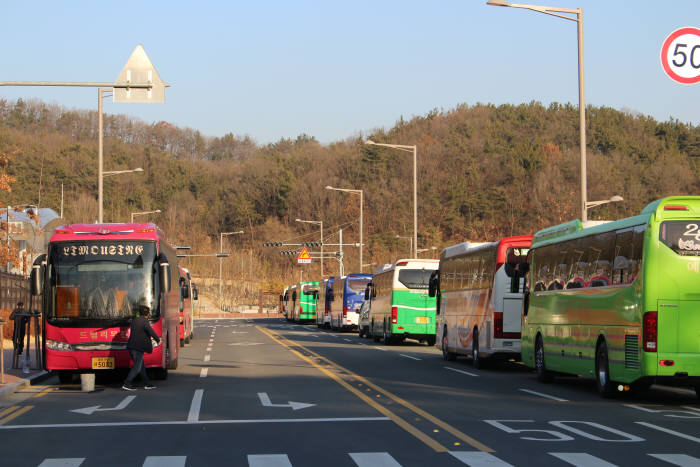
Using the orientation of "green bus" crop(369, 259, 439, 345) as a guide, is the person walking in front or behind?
behind

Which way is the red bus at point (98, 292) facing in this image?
toward the camera

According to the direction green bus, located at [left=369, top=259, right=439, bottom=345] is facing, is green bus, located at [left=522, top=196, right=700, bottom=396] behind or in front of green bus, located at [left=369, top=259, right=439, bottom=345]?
behind

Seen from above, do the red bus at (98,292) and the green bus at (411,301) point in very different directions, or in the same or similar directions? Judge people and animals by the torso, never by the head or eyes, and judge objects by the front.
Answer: very different directions

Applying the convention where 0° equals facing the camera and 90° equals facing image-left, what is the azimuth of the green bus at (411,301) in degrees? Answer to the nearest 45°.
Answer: approximately 180°

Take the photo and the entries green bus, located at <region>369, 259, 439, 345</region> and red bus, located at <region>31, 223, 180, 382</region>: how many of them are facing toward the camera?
1

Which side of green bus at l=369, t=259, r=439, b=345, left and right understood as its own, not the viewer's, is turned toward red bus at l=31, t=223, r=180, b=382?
back

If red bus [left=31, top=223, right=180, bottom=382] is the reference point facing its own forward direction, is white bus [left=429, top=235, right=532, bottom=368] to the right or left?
on its left

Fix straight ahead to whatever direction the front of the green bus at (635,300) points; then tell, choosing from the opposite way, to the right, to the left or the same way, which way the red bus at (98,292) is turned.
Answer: the opposite way

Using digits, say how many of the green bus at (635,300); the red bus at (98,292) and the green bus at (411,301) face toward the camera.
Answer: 1

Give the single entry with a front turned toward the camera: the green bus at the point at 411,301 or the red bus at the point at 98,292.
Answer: the red bus

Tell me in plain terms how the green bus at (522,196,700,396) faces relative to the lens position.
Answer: facing away from the viewer and to the left of the viewer

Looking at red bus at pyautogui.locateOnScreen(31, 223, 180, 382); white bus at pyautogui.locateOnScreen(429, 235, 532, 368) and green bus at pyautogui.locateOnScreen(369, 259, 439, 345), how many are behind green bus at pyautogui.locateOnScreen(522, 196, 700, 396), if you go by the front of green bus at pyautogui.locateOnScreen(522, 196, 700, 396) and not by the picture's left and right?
0

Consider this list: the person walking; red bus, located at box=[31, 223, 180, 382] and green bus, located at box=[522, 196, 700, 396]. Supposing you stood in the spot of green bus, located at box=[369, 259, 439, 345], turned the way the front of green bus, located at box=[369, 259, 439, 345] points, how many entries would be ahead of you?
0

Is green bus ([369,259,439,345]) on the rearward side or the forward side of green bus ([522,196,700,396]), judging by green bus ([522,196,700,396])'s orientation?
on the forward side

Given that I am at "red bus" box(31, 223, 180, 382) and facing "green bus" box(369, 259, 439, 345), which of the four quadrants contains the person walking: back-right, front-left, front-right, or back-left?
back-right

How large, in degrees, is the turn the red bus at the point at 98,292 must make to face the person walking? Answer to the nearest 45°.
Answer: approximately 45° to its left
